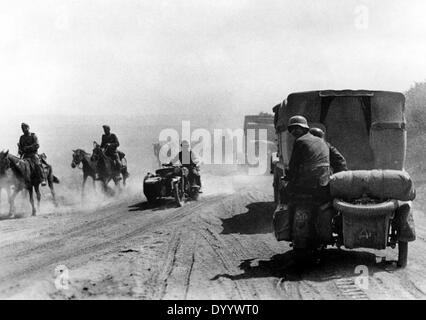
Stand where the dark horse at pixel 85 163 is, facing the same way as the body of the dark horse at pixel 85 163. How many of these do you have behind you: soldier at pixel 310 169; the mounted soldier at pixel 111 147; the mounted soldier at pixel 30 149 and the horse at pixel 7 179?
1

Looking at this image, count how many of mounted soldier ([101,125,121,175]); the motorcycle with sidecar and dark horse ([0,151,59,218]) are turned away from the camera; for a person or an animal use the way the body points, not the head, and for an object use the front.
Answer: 0

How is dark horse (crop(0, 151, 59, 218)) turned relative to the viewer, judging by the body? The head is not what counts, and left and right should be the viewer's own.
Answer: facing the viewer and to the left of the viewer

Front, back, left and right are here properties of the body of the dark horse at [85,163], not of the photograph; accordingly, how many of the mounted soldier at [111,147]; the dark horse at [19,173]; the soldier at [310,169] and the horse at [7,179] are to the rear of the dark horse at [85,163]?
1

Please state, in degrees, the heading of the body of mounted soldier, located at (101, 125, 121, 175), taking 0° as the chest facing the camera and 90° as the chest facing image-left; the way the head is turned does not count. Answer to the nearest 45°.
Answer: approximately 45°

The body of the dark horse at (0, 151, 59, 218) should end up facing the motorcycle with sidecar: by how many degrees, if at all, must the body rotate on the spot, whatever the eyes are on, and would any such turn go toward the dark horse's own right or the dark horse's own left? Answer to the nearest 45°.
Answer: approximately 135° to the dark horse's own left

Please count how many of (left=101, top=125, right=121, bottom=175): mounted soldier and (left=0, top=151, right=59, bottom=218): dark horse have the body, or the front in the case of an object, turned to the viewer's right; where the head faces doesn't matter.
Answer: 0

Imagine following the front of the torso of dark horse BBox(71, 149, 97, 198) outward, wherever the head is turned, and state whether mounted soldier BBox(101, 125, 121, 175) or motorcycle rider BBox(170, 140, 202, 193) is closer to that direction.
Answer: the motorcycle rider

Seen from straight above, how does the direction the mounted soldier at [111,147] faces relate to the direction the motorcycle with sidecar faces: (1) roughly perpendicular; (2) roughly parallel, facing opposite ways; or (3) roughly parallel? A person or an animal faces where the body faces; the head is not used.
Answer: roughly parallel

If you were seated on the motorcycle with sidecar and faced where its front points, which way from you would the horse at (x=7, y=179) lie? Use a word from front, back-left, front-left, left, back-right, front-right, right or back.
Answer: front-right

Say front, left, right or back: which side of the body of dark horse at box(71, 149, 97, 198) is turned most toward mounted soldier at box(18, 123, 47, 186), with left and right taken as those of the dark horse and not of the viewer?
front

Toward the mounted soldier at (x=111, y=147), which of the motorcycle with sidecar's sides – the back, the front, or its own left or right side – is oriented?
right
